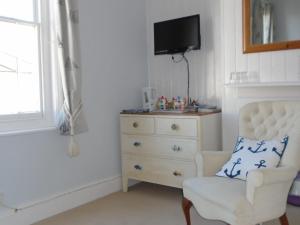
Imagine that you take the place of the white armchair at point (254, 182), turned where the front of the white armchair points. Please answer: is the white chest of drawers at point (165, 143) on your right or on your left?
on your right

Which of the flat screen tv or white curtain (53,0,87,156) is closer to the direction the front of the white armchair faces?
the white curtain

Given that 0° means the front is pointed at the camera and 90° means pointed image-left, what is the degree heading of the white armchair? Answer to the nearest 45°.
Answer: approximately 45°

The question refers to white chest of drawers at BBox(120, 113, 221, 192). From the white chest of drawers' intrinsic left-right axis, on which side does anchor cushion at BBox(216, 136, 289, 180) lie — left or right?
on its left

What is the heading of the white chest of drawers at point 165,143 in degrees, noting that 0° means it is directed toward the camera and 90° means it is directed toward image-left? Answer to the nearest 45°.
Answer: approximately 45°
